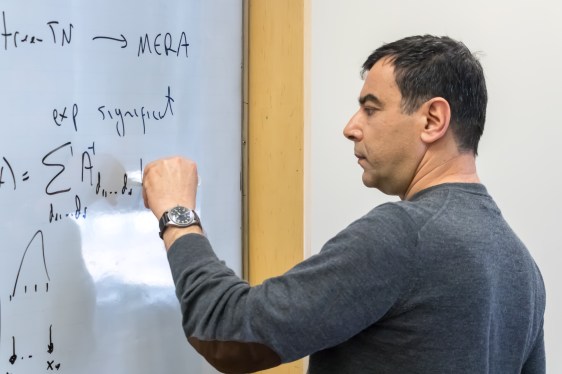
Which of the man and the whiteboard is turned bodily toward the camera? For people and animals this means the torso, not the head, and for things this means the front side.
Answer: the whiteboard

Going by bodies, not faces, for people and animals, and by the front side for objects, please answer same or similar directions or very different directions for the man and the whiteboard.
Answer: very different directions

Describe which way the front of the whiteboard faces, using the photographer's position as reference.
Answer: facing the viewer

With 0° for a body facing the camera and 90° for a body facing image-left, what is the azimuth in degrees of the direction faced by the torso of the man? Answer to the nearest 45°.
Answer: approximately 135°

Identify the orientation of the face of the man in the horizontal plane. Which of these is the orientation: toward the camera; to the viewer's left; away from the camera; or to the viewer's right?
to the viewer's left
